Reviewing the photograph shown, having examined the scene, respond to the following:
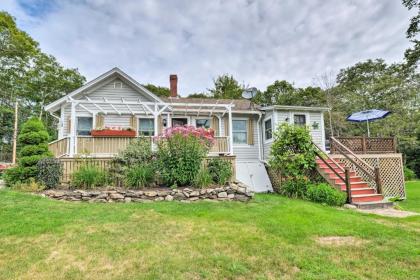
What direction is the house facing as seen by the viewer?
toward the camera

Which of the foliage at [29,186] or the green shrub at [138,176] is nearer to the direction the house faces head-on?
the green shrub

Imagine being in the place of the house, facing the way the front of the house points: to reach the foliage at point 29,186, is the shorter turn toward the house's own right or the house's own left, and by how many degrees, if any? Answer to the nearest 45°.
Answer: approximately 45° to the house's own right

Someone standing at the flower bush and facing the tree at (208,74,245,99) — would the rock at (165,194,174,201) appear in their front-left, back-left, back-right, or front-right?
back-left

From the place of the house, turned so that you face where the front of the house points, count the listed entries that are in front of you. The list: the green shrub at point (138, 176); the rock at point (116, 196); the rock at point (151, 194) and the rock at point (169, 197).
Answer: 4

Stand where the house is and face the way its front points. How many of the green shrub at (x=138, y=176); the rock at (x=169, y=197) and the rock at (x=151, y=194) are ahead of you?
3

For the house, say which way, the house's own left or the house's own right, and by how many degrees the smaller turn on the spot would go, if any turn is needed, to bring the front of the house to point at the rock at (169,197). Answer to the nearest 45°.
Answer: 0° — it already faces it

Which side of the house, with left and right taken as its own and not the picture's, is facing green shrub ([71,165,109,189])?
front

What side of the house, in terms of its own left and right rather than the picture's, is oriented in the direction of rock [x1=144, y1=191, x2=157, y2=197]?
front

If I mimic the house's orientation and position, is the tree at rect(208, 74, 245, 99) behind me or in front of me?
behind

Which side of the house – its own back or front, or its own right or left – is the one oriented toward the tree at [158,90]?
back

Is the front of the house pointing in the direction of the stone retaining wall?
yes

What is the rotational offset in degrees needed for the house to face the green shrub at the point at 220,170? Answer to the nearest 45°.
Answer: approximately 45° to its left

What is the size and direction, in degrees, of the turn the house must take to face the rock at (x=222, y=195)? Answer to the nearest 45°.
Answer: approximately 45° to its left

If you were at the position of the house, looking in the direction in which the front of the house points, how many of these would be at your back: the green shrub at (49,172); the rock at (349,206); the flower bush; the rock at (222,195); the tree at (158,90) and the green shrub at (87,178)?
1

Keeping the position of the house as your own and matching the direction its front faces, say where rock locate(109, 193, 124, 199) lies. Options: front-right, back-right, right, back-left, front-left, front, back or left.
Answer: front

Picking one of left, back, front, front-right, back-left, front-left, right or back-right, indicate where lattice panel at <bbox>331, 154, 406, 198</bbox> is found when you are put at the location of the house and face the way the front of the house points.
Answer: left

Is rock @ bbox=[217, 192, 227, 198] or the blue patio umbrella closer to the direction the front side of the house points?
the rock

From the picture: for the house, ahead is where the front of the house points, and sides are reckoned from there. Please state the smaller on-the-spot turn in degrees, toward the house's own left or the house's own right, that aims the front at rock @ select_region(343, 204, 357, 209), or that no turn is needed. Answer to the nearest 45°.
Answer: approximately 45° to the house's own left
